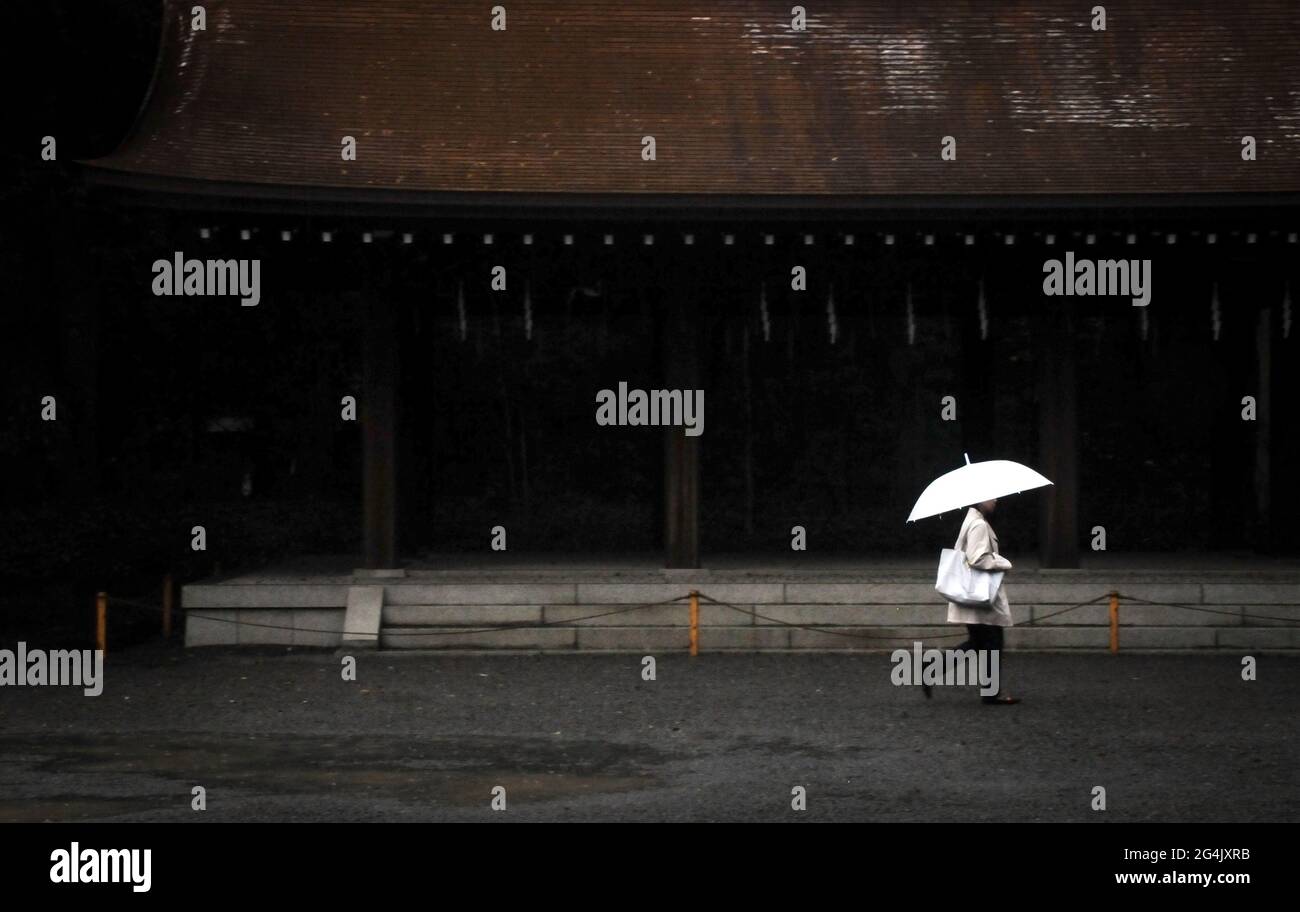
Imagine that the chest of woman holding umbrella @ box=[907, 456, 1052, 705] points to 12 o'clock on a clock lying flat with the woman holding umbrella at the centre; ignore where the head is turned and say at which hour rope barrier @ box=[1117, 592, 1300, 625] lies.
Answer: The rope barrier is roughly at 10 o'clock from the woman holding umbrella.

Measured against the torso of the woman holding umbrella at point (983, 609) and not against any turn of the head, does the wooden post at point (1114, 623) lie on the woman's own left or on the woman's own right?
on the woman's own left

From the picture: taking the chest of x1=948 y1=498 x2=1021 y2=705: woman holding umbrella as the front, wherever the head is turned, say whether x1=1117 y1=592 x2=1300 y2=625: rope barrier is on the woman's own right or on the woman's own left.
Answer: on the woman's own left

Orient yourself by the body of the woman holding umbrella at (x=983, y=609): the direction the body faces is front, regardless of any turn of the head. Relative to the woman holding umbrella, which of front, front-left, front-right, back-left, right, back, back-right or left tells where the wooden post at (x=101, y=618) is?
back

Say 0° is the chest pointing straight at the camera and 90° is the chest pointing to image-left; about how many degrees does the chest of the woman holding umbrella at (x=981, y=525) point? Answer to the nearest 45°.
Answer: approximately 270°
